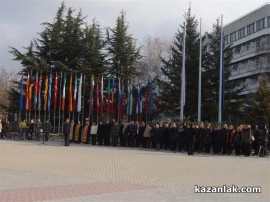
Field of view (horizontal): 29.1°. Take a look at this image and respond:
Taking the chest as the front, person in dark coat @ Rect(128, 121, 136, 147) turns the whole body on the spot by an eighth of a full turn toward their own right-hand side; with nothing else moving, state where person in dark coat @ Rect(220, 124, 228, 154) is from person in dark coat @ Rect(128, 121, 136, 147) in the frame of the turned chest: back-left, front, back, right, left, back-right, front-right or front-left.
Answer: left

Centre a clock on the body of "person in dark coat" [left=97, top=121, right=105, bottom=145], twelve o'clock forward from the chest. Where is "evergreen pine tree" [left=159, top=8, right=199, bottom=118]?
The evergreen pine tree is roughly at 7 o'clock from the person in dark coat.

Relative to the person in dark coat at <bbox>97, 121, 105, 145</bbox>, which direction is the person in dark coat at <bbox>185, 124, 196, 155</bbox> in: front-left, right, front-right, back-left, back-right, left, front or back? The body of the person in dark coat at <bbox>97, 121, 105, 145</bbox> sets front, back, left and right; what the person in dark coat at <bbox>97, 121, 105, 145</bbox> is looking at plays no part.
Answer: front-left

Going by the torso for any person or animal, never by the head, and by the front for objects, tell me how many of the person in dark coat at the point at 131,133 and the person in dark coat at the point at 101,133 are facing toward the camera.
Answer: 2

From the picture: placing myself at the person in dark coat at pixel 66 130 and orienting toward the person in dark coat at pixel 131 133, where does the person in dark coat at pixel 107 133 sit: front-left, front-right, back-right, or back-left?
front-left

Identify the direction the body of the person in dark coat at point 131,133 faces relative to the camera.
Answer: toward the camera

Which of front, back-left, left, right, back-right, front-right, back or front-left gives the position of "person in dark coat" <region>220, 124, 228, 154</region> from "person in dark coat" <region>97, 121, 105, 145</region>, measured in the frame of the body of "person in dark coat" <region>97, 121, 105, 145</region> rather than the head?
front-left

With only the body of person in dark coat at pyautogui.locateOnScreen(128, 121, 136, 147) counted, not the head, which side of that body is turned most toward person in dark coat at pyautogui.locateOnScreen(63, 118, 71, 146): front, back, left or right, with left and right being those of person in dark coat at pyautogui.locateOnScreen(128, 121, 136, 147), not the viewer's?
right

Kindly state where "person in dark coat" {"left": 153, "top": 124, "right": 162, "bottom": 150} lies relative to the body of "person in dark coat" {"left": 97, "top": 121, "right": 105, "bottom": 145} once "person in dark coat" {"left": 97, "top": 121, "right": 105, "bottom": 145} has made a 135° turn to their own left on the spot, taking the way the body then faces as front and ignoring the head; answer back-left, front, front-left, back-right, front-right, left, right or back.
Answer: right

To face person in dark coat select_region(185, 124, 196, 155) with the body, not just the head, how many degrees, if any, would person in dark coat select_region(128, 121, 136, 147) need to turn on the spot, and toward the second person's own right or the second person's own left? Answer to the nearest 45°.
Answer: approximately 45° to the second person's own left

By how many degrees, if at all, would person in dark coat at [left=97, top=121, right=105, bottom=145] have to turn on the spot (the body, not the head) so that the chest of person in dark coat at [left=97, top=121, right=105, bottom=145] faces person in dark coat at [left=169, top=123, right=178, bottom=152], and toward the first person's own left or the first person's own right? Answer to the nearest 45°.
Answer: approximately 45° to the first person's own left

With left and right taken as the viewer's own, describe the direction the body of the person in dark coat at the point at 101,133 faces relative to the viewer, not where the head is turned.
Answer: facing the viewer

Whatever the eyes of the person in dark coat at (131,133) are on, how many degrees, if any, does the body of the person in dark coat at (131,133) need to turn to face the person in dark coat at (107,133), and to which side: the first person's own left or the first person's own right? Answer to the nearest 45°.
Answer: approximately 135° to the first person's own right

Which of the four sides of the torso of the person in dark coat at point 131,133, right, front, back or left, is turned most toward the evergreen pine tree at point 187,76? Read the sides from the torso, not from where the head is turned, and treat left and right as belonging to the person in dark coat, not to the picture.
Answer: back

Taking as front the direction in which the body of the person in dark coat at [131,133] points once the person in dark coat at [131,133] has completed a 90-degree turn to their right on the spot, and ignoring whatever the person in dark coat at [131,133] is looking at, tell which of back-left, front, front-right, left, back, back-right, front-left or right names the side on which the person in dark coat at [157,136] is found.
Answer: back-left
